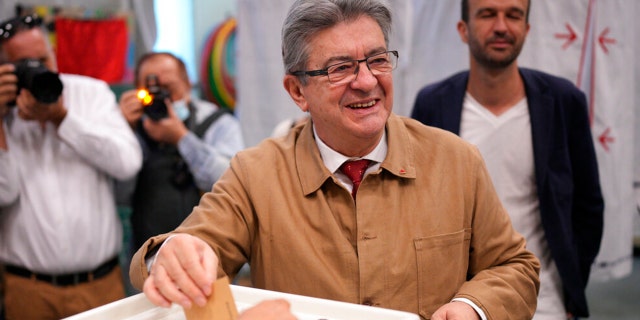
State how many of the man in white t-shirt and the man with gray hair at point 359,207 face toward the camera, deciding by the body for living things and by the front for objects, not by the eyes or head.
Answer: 2

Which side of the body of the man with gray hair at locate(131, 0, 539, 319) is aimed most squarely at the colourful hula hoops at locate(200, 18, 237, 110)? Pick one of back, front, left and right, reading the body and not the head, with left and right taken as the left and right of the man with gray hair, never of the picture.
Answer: back

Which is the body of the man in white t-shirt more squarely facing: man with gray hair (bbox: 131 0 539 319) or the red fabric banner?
the man with gray hair

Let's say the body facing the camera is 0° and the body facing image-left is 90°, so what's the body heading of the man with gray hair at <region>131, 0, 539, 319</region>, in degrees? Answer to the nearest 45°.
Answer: approximately 0°

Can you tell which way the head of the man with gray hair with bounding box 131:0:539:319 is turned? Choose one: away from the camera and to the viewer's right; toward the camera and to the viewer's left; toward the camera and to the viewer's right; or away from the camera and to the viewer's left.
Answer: toward the camera and to the viewer's right

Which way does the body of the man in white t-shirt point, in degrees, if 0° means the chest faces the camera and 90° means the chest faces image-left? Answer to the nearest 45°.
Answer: approximately 0°

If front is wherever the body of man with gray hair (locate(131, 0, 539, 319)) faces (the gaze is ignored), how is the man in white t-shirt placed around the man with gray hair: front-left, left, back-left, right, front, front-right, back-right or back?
back-left
